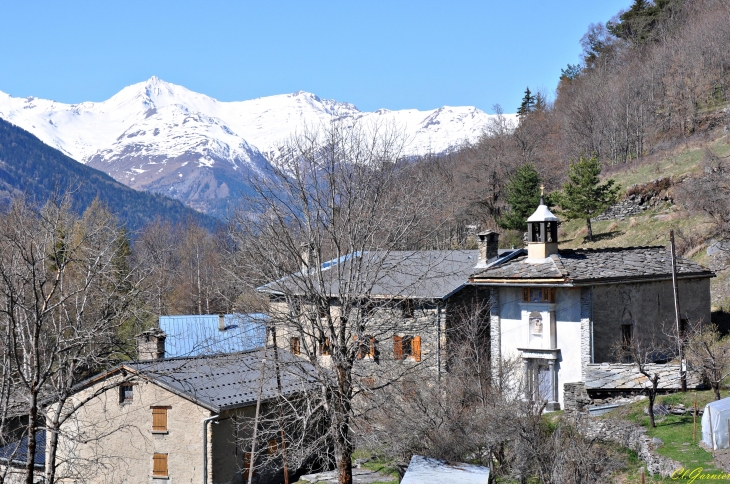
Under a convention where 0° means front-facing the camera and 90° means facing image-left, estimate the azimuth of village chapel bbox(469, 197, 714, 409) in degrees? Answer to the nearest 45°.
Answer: approximately 45°

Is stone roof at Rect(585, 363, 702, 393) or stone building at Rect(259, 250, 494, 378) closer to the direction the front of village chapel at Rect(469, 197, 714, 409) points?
the stone building

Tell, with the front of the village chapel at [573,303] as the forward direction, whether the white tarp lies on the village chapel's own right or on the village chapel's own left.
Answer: on the village chapel's own left

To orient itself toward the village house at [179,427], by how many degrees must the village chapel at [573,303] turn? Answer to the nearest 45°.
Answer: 0° — it already faces it

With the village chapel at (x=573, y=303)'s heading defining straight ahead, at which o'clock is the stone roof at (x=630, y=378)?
The stone roof is roughly at 10 o'clock from the village chapel.

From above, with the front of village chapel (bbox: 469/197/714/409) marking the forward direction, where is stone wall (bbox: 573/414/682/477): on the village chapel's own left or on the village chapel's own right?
on the village chapel's own left
